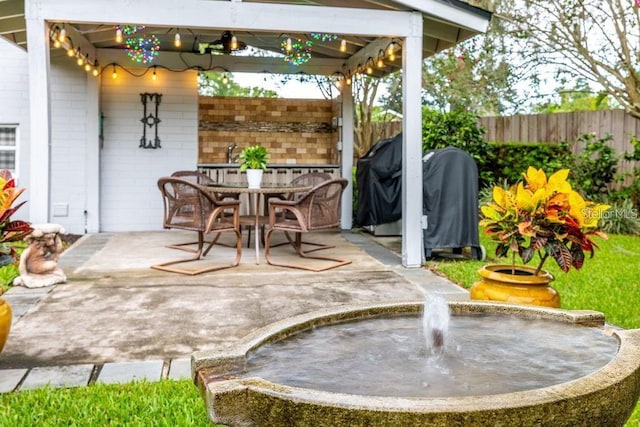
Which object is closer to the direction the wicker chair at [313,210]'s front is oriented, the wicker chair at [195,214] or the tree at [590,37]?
the wicker chair

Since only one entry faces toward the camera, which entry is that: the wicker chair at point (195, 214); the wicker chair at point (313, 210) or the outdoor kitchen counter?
the outdoor kitchen counter

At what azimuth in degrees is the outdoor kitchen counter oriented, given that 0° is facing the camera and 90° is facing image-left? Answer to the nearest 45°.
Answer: approximately 0°

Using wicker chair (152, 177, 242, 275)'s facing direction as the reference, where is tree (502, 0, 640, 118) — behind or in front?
in front

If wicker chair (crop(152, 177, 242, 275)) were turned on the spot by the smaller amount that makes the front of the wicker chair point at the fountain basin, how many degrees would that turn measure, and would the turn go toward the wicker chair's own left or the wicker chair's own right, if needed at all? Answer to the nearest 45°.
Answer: approximately 135° to the wicker chair's own right

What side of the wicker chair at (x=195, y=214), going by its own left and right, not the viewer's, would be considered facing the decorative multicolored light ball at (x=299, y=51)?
front

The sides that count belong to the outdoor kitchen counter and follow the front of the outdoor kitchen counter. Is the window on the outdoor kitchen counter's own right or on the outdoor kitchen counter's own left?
on the outdoor kitchen counter's own right

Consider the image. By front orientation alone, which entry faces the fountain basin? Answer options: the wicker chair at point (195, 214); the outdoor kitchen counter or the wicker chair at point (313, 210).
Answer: the outdoor kitchen counter

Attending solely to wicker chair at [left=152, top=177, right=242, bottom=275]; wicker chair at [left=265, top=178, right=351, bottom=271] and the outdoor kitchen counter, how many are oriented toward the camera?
1

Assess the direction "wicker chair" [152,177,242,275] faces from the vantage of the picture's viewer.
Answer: facing away from the viewer and to the right of the viewer

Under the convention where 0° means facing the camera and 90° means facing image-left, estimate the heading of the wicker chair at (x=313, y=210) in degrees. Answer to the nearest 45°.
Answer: approximately 135°

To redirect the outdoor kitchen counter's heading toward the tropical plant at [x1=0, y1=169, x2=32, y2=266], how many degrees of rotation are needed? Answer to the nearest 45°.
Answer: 0° — it already faces it

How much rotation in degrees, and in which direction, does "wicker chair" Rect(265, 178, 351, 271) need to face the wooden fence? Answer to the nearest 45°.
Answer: approximately 90° to its right

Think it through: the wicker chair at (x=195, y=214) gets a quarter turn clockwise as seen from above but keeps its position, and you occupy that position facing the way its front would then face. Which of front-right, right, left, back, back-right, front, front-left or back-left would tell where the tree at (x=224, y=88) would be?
back-left

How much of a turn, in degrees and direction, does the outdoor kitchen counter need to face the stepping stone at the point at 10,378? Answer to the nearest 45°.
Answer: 0° — it already faces it
